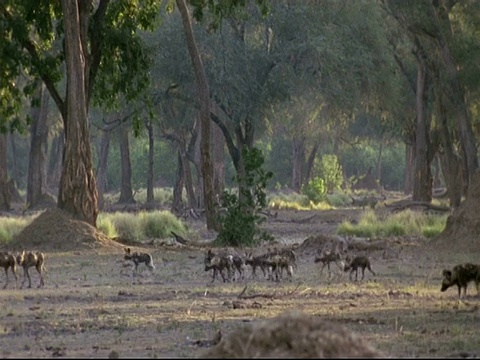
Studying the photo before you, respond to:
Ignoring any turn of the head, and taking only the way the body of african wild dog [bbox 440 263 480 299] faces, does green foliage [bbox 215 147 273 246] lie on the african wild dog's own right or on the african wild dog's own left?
on the african wild dog's own right

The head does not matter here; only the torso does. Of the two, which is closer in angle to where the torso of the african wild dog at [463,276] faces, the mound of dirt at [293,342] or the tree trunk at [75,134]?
the tree trunk

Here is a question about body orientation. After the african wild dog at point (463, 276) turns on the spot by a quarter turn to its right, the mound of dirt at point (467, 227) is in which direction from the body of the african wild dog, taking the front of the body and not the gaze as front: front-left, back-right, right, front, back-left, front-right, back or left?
front

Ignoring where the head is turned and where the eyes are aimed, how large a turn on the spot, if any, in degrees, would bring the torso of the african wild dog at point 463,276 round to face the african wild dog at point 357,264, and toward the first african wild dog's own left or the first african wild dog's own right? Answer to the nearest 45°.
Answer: approximately 45° to the first african wild dog's own right

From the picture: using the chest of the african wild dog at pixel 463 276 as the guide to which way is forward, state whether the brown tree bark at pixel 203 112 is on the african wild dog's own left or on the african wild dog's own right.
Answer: on the african wild dog's own right

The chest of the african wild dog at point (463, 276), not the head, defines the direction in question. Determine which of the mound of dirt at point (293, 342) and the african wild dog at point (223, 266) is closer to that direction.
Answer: the african wild dog

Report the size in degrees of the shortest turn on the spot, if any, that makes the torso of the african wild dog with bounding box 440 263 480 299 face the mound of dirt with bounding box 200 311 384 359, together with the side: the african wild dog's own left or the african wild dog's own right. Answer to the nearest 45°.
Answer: approximately 90° to the african wild dog's own left

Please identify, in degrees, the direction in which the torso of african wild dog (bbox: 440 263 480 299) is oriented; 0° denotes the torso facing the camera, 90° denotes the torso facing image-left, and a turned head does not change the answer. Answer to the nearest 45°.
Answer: approximately 90°

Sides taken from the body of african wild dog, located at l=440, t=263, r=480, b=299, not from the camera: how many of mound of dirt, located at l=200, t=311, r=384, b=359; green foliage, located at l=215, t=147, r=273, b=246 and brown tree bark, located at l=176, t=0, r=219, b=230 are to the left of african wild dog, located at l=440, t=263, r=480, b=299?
1
